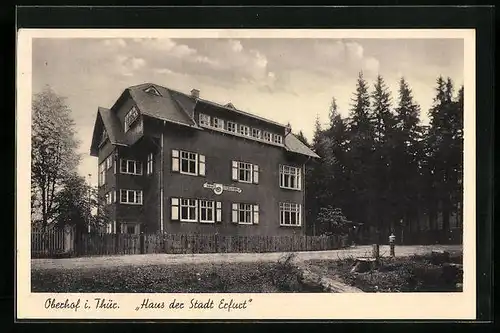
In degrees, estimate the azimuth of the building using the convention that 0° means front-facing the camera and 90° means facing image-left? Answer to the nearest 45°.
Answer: approximately 315°
